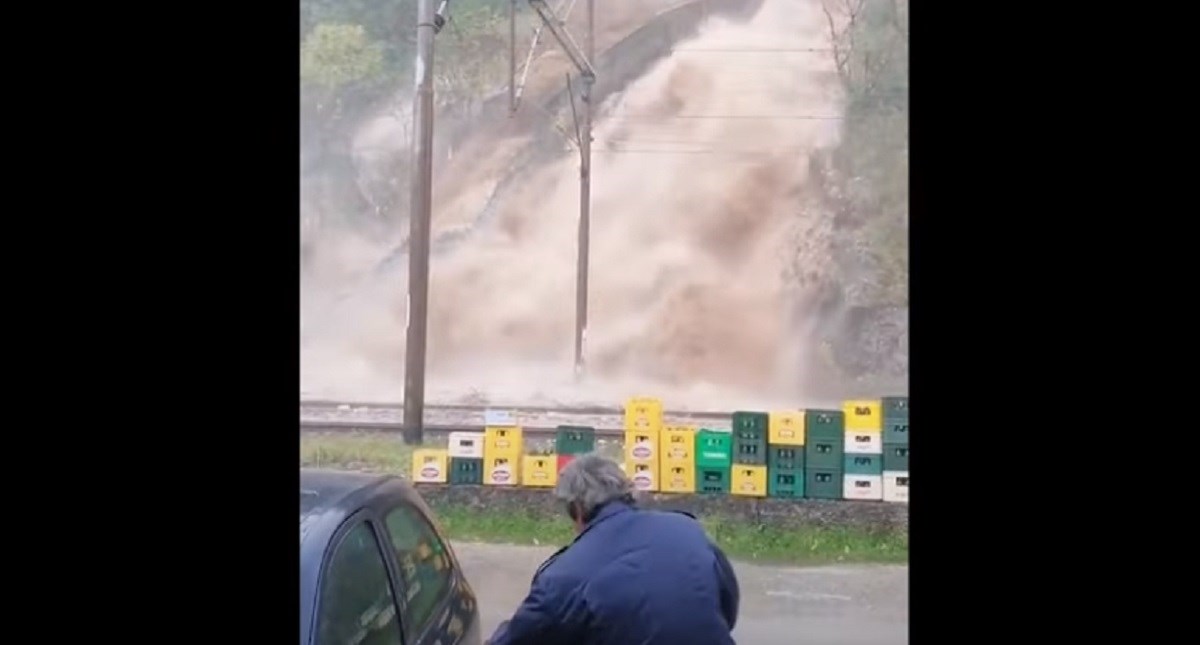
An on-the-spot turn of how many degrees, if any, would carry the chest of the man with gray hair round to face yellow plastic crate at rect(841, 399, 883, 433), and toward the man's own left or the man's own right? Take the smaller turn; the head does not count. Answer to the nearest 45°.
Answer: approximately 45° to the man's own right

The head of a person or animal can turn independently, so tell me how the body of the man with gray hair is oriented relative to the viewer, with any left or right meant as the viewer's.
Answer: facing away from the viewer and to the left of the viewer

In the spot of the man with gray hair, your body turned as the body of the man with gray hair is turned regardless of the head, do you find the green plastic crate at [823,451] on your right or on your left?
on your right

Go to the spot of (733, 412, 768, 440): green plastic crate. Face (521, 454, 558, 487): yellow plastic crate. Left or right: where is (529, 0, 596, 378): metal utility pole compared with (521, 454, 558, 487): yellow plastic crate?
right
